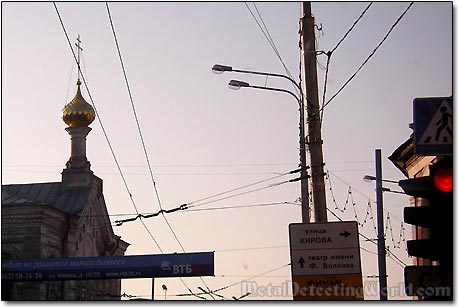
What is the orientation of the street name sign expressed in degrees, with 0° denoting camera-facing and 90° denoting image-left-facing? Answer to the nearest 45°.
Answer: approximately 0°

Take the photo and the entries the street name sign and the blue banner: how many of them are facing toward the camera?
2

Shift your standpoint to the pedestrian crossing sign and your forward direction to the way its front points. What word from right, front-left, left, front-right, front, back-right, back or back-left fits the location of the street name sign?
back-right

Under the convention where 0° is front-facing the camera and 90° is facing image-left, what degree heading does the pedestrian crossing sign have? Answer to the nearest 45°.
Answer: approximately 0°
